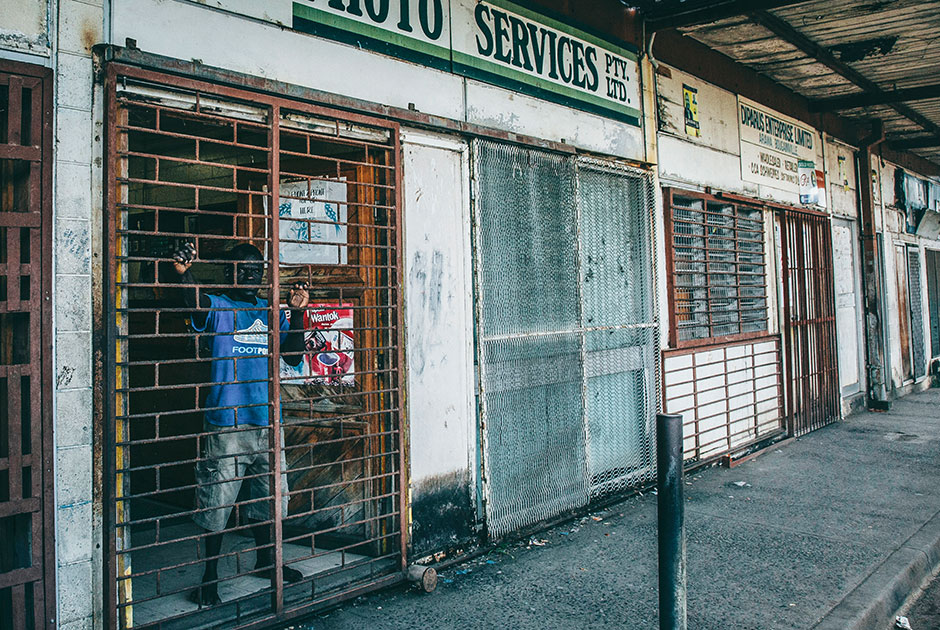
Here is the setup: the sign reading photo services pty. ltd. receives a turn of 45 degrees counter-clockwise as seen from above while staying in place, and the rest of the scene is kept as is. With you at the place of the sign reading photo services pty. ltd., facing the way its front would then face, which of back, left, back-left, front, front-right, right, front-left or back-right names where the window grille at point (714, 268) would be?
front-left

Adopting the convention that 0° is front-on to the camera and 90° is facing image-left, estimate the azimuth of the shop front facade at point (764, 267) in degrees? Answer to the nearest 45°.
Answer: approximately 315°

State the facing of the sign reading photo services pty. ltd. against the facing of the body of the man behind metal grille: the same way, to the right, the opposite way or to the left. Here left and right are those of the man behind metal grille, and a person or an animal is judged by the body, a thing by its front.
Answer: the same way

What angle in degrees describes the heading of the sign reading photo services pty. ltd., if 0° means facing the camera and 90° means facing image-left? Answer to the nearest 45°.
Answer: approximately 315°

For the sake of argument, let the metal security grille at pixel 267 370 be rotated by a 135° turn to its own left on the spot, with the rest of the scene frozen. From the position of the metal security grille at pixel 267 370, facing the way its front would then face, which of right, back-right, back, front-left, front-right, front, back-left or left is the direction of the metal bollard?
back-right

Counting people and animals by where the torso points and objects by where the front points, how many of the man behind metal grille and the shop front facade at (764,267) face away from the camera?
0

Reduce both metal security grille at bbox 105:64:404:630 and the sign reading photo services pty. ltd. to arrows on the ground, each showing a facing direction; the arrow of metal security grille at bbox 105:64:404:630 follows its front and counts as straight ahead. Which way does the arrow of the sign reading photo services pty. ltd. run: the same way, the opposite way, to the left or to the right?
the same way

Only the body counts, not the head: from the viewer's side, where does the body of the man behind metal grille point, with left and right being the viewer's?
facing the viewer and to the right of the viewer

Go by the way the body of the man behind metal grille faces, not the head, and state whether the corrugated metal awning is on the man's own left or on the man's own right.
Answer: on the man's own left

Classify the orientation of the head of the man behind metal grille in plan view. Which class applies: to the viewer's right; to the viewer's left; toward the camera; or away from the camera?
toward the camera

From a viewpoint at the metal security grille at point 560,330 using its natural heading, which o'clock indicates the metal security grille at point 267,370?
the metal security grille at point 267,370 is roughly at 3 o'clock from the metal security grille at point 560,330.

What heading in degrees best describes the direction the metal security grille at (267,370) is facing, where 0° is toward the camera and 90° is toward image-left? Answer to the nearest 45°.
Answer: approximately 315°

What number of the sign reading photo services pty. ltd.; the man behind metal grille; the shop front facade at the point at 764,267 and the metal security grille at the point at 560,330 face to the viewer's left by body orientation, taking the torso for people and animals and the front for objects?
0

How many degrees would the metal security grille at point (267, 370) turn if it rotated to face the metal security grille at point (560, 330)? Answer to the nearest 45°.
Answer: approximately 45° to its left

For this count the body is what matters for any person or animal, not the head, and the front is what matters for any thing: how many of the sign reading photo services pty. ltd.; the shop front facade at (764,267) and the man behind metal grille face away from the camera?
0

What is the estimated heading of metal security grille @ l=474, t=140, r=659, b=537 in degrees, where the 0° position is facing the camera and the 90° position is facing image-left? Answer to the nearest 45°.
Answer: approximately 315°

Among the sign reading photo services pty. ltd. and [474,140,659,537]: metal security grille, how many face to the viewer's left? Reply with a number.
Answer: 0

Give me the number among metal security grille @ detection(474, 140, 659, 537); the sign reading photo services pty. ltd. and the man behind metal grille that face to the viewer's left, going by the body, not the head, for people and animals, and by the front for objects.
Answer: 0

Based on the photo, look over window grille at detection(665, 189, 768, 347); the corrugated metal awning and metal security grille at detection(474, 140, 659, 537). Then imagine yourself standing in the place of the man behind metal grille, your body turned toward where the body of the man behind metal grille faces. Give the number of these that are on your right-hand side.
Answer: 0
